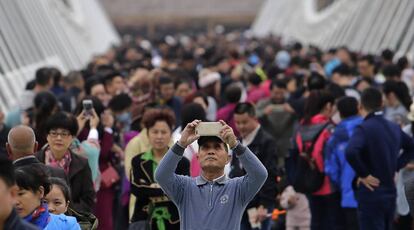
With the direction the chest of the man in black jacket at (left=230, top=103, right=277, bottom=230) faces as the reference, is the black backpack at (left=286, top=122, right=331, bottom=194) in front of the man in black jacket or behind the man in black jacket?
behind

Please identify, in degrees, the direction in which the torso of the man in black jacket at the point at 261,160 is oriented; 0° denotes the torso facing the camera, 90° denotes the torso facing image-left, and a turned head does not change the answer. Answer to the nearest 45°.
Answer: approximately 45°

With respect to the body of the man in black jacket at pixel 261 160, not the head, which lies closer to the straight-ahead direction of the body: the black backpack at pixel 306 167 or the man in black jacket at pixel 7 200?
the man in black jacket
